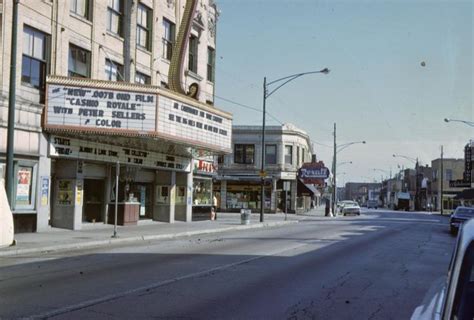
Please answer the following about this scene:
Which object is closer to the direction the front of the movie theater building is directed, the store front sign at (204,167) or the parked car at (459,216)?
the parked car

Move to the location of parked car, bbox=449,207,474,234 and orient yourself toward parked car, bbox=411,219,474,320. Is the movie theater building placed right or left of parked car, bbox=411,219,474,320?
right

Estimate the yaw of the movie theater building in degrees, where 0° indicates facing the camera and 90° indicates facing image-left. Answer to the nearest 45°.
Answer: approximately 315°

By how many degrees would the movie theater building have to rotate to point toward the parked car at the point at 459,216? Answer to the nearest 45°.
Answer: approximately 45° to its left

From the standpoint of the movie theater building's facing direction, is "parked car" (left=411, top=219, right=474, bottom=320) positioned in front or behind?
in front

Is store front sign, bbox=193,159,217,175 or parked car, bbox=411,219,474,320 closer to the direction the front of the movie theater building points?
the parked car
